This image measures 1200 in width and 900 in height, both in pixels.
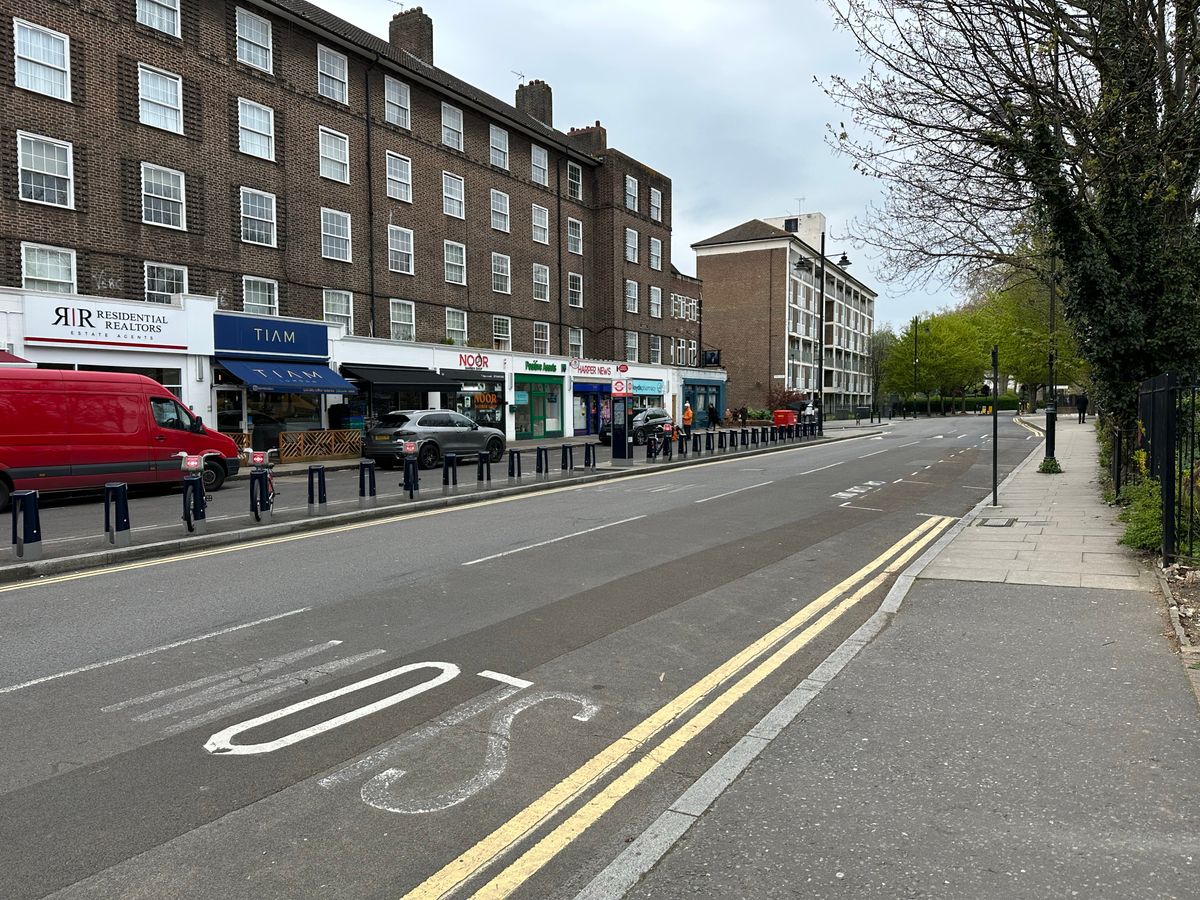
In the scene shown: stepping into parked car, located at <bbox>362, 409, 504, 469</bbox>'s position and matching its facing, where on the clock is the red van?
The red van is roughly at 6 o'clock from the parked car.

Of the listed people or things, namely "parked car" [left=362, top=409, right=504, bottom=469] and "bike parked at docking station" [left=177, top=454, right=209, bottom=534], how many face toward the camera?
1

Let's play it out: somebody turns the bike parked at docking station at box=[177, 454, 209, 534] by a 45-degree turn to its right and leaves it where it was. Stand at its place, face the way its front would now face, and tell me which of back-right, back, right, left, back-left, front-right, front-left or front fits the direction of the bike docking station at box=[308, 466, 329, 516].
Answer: back

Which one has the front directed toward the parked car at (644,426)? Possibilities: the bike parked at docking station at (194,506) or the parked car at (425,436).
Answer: the parked car at (425,436)

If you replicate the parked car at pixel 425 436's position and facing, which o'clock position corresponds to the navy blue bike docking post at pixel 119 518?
The navy blue bike docking post is roughly at 5 o'clock from the parked car.

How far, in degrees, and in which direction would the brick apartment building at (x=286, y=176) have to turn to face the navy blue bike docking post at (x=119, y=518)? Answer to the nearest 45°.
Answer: approximately 45° to its right

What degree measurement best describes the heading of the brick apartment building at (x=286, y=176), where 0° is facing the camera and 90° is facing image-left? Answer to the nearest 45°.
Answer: approximately 315°
